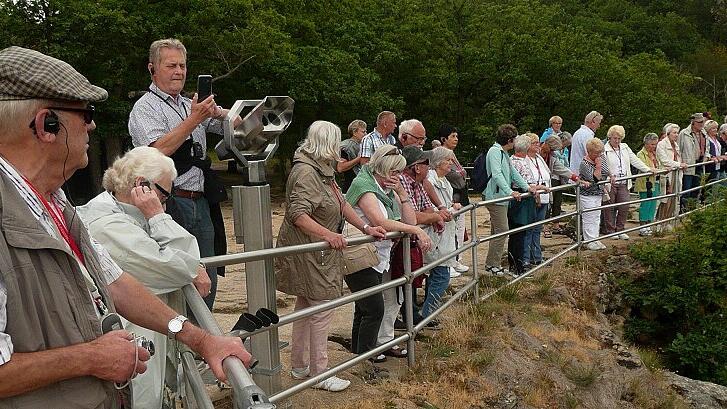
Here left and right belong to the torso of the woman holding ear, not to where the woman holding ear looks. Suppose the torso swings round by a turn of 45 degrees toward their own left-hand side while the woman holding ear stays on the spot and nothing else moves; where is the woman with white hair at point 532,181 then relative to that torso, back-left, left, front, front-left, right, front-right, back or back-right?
front

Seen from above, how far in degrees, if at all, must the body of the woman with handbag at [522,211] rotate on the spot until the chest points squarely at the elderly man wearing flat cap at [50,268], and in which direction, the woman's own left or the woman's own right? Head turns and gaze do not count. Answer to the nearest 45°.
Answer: approximately 90° to the woman's own right

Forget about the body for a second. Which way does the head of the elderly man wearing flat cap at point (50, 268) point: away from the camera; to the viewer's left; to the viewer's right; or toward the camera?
to the viewer's right

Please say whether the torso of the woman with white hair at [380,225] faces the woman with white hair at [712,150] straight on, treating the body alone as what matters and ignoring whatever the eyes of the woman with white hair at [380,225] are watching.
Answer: no

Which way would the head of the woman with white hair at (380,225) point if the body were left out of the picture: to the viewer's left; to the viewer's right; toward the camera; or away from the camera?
to the viewer's right

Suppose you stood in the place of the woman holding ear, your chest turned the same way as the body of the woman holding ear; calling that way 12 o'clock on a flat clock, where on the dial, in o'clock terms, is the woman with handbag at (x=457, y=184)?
The woman with handbag is roughly at 10 o'clock from the woman holding ear.

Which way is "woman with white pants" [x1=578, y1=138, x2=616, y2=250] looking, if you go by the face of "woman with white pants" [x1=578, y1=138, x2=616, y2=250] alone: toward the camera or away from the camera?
toward the camera

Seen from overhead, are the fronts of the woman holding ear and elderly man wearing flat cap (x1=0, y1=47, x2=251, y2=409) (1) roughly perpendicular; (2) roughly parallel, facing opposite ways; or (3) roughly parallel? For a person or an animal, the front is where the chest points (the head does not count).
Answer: roughly parallel

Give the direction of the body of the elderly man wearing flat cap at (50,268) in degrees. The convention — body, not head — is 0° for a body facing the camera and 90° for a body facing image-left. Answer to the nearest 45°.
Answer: approximately 270°

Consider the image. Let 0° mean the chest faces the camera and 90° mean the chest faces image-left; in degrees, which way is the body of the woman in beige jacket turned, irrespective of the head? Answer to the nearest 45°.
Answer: approximately 270°

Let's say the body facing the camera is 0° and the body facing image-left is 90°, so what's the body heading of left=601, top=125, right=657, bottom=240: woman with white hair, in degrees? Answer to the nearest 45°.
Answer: approximately 315°

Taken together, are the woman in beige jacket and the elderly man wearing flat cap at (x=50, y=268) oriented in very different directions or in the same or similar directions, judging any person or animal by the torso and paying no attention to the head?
same or similar directions

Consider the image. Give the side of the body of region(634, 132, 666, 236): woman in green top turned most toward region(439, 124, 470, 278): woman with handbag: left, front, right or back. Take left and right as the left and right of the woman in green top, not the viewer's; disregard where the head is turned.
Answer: right

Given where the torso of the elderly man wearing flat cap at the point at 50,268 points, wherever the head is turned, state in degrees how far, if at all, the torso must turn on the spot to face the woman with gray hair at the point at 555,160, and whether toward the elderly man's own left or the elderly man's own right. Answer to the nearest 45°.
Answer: approximately 45° to the elderly man's own left

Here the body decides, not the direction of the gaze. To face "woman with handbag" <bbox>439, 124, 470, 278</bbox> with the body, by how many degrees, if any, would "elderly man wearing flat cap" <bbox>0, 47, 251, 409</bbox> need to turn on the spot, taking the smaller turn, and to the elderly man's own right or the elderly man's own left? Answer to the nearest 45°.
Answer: approximately 45° to the elderly man's own left

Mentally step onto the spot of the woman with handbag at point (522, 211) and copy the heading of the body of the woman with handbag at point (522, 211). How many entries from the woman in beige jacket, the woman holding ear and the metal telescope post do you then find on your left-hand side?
0
